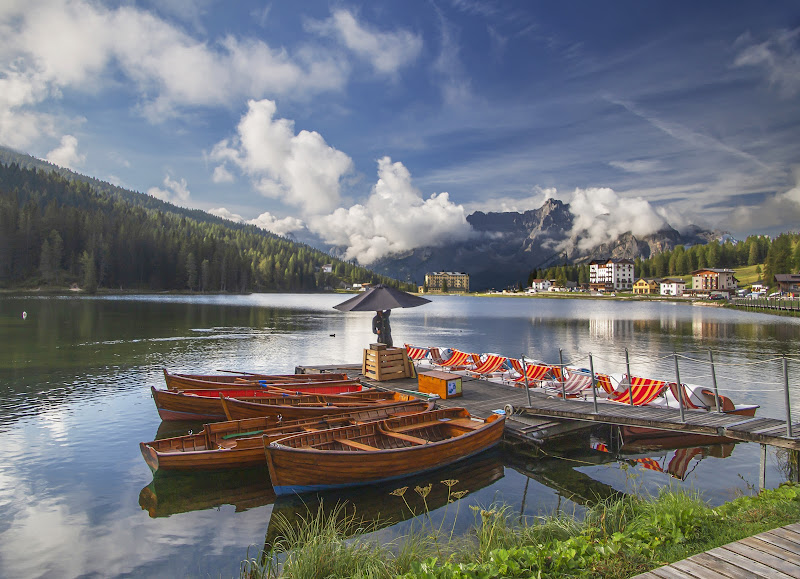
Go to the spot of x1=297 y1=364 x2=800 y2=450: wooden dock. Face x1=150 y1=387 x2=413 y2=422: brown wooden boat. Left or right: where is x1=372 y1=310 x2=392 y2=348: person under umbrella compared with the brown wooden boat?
right

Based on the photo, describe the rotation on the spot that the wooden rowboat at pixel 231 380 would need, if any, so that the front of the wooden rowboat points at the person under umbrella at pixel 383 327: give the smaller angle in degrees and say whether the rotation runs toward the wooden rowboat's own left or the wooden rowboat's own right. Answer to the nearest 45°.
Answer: approximately 180°

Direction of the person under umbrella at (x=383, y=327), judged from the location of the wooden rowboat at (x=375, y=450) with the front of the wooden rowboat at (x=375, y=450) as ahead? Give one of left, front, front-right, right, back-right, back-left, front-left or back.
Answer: back-right

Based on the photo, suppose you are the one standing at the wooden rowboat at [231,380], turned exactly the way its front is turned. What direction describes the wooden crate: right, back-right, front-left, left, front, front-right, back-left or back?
back

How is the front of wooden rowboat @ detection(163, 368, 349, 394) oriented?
to the viewer's left

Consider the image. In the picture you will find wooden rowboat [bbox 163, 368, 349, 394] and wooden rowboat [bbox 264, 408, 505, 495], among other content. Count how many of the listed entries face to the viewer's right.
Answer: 0

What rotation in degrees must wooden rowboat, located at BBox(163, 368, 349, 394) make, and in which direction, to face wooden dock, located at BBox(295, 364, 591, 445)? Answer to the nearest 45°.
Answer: approximately 135° to its left

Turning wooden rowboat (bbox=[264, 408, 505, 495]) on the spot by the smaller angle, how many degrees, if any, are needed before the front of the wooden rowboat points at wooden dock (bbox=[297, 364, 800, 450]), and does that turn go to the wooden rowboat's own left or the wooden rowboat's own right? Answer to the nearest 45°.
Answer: approximately 180°
